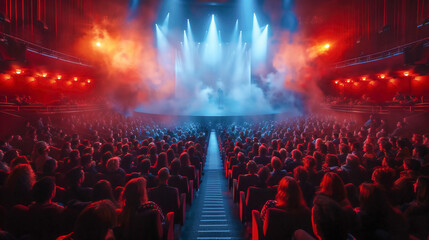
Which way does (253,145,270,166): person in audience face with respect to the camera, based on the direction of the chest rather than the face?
away from the camera

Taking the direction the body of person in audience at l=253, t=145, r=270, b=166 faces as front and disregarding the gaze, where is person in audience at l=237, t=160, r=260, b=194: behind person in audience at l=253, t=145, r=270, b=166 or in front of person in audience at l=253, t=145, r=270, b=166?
behind

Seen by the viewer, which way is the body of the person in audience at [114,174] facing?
away from the camera

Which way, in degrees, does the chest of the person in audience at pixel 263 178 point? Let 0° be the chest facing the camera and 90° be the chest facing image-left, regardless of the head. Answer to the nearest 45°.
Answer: approximately 180°

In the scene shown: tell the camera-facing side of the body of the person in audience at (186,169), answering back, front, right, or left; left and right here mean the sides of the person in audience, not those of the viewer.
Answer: back

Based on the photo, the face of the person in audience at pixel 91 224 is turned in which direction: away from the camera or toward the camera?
away from the camera

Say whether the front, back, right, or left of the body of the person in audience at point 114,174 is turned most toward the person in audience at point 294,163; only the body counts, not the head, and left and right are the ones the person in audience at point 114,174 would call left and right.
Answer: right

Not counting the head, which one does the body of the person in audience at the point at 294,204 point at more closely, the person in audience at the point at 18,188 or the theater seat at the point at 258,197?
the theater seat

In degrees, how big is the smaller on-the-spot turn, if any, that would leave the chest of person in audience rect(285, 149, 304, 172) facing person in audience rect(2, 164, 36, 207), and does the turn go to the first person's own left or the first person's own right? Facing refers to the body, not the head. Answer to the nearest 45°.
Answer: approximately 135° to the first person's own left

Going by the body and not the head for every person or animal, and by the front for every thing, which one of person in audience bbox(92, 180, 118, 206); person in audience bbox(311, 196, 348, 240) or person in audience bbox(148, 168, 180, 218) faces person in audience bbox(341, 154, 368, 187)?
person in audience bbox(311, 196, 348, 240)

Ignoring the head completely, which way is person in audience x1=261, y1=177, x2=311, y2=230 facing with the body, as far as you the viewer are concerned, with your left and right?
facing away from the viewer
